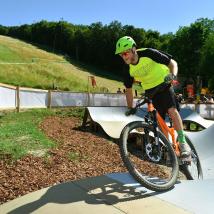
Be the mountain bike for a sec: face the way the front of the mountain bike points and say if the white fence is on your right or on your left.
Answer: on your right

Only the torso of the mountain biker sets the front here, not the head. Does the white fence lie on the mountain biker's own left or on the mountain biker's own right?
on the mountain biker's own right

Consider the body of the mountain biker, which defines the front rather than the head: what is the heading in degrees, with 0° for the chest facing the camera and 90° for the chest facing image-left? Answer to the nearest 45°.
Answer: approximately 45°

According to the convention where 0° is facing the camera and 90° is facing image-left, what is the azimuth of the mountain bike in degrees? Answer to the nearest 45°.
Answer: approximately 45°
